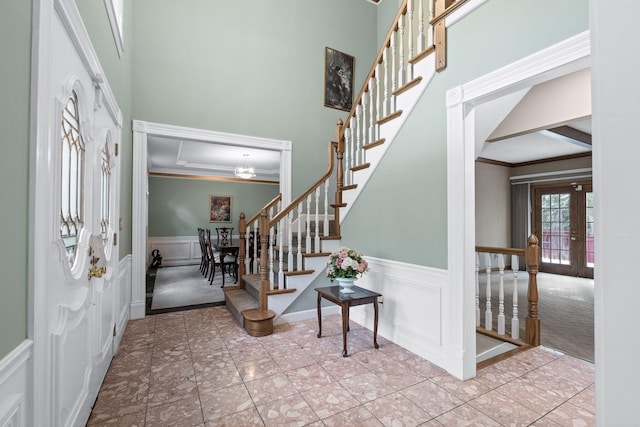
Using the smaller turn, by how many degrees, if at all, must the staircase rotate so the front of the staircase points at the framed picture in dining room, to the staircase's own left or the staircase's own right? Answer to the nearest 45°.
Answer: approximately 90° to the staircase's own right

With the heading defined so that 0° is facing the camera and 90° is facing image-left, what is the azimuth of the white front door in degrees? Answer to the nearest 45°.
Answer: approximately 270°

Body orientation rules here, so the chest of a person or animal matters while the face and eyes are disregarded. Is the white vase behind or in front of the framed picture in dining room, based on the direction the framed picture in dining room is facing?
in front

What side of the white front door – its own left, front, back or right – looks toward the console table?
front

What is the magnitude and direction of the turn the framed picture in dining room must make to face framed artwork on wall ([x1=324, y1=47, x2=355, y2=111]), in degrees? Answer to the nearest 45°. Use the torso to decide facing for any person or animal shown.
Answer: approximately 45° to its left

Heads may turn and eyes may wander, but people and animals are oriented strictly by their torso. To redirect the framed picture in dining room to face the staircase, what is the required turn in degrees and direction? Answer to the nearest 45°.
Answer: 0° — it already faces it

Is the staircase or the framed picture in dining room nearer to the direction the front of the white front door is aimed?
the staircase

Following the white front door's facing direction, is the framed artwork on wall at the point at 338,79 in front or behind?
in front

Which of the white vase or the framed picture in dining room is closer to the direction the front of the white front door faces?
the white vase

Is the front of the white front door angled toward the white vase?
yes

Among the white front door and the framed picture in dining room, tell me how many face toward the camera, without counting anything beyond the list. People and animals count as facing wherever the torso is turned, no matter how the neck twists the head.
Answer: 1

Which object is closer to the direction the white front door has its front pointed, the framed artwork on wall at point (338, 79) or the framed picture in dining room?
the framed artwork on wall

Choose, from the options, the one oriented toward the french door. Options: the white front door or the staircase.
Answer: the white front door

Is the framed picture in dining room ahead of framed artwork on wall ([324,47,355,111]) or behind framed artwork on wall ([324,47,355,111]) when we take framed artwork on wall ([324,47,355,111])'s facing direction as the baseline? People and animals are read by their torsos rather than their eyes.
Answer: behind

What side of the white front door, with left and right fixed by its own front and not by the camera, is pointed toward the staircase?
front
